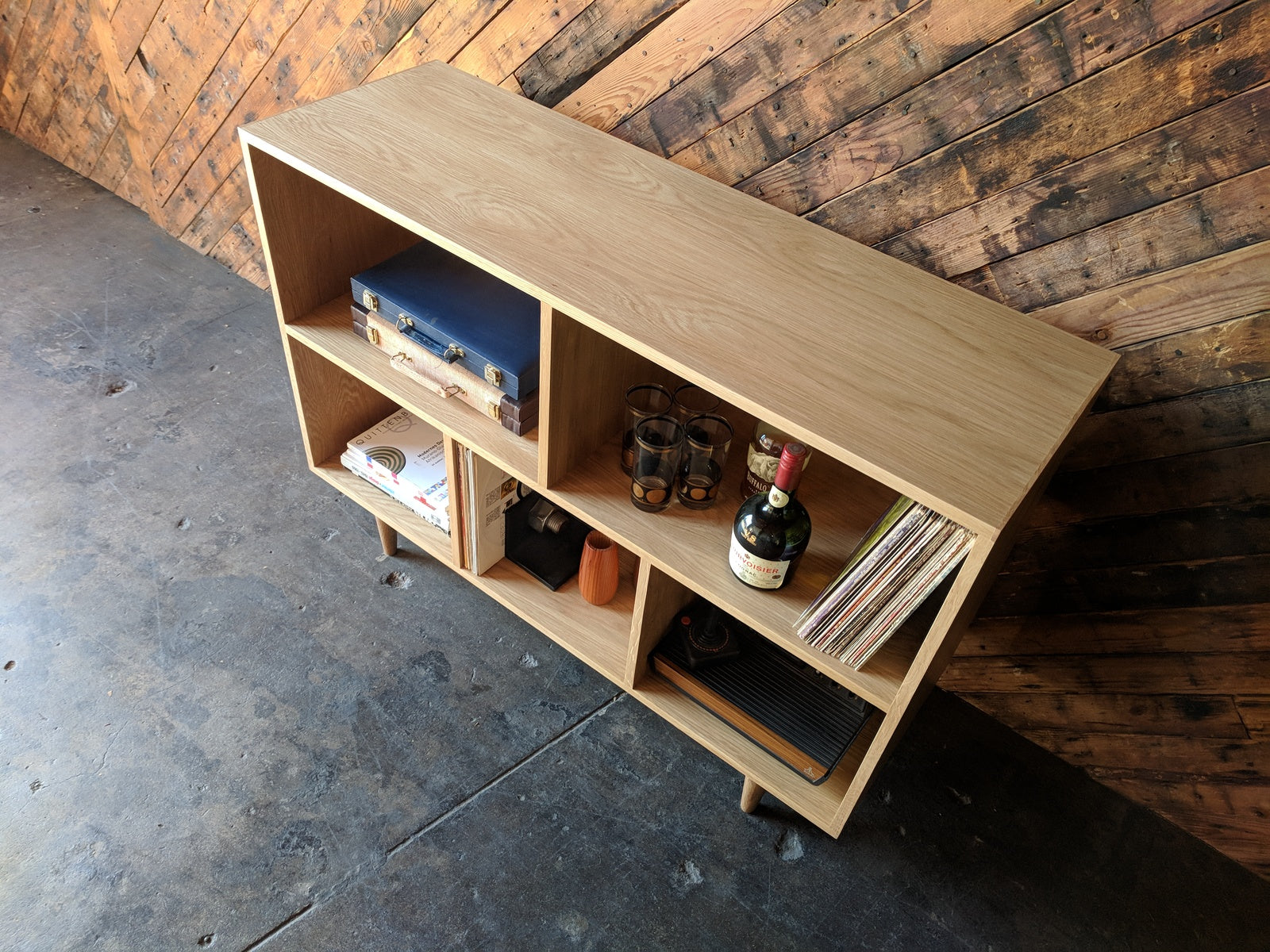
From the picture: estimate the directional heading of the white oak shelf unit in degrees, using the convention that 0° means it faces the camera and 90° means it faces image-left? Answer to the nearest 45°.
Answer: approximately 45°

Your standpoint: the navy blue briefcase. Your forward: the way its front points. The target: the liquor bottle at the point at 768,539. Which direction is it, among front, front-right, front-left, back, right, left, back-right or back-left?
left

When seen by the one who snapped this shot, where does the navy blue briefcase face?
facing the viewer and to the left of the viewer

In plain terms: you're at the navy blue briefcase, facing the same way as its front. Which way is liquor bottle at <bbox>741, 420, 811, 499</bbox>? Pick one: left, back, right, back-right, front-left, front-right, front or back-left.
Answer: left
